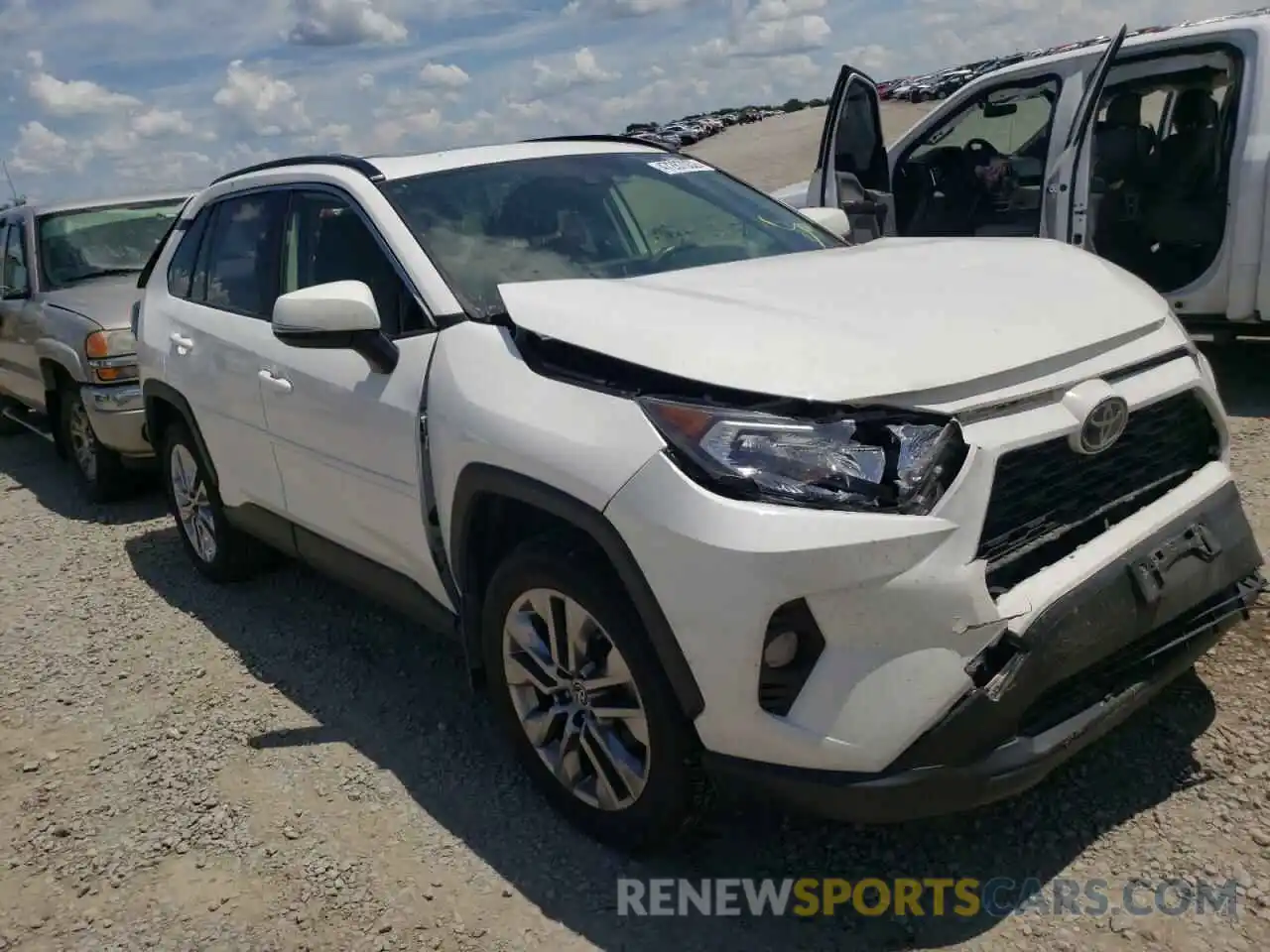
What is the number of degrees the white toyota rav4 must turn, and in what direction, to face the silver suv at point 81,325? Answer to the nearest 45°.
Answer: approximately 180°

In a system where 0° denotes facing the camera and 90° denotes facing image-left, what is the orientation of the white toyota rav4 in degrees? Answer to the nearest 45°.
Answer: approximately 315°

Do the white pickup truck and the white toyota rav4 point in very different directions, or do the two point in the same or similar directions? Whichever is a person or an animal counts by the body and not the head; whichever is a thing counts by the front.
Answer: very different directions

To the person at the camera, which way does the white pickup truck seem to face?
facing away from the viewer and to the left of the viewer

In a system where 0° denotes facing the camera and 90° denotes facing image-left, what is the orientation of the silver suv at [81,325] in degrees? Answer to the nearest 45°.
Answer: approximately 315°

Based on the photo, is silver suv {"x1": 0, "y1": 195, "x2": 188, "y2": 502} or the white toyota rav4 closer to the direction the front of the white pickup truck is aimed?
the silver suv
